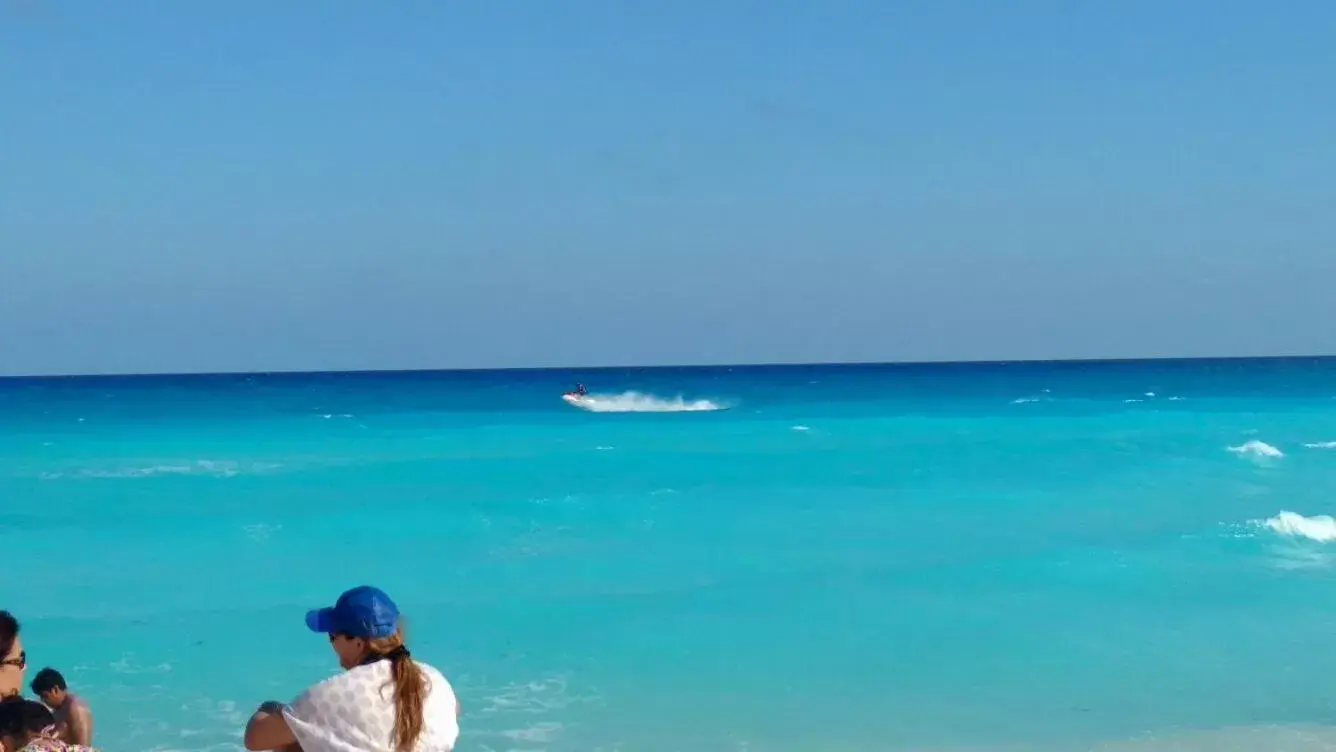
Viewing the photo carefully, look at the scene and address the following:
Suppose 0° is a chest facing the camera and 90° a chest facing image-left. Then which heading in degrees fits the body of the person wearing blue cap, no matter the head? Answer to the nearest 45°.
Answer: approximately 135°
